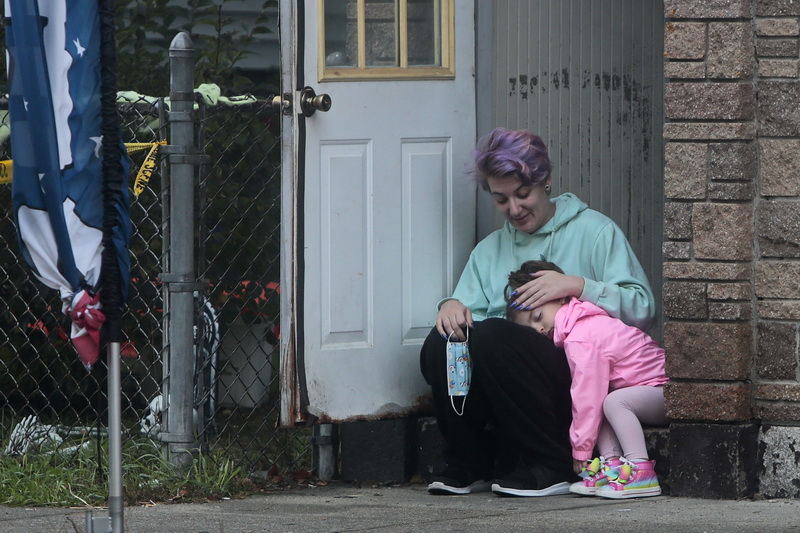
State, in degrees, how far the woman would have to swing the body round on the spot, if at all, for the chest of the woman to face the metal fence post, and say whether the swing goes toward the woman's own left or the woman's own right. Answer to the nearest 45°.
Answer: approximately 45° to the woman's own right

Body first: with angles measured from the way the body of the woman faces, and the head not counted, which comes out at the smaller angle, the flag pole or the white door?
the flag pole

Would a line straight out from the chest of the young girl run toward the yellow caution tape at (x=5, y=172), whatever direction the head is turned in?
yes

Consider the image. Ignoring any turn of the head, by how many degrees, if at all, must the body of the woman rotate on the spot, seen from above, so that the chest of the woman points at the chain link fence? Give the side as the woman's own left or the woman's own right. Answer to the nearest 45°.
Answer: approximately 90° to the woman's own right

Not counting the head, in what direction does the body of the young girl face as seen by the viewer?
to the viewer's left

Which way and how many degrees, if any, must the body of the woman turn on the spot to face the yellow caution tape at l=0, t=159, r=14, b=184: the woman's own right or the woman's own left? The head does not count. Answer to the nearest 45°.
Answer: approximately 45° to the woman's own right

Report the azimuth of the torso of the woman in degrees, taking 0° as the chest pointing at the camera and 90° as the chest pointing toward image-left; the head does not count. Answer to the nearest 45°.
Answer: approximately 45°
